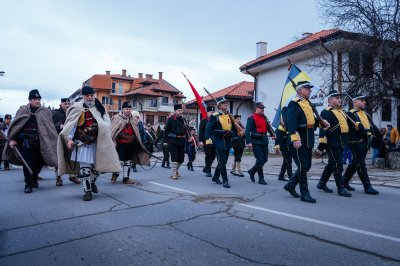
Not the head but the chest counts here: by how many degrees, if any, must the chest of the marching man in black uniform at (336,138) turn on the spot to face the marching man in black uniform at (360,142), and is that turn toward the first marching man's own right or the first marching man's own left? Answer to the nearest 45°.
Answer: approximately 90° to the first marching man's own left

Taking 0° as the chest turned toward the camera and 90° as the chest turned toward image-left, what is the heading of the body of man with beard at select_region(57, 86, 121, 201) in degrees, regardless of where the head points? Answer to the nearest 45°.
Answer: approximately 0°

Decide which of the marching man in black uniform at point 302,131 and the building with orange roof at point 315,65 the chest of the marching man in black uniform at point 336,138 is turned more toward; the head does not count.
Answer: the marching man in black uniform

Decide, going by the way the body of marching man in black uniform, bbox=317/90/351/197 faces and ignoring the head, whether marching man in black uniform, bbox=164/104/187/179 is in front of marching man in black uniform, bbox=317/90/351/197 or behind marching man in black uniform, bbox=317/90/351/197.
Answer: behind

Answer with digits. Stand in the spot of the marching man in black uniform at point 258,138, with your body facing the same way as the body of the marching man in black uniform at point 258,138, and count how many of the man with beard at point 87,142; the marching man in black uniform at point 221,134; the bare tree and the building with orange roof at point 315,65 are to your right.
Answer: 2

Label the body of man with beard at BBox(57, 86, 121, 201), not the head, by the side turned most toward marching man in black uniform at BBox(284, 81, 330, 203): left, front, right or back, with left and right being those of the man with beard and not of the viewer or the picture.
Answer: left

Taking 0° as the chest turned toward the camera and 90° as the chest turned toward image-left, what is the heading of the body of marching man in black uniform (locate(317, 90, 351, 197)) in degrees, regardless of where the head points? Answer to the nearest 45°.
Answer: approximately 315°
